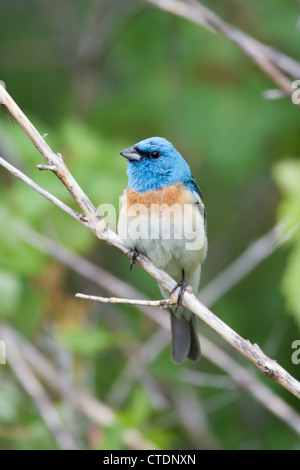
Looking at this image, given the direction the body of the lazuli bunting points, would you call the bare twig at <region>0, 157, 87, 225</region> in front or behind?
in front

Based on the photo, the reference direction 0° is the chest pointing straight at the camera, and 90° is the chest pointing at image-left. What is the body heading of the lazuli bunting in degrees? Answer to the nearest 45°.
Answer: approximately 45°

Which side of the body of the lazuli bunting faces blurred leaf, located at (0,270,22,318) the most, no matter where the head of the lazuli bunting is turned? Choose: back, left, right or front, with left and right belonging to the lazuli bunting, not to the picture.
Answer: right
